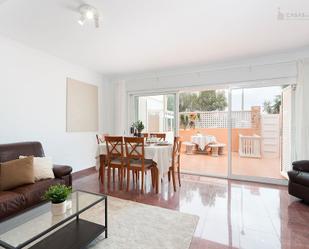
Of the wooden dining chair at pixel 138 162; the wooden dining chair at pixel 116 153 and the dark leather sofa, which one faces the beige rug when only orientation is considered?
the dark leather sofa

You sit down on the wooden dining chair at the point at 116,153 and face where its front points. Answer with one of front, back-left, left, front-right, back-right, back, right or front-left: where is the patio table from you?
front

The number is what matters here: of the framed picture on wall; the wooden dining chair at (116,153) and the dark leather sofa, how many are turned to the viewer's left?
0

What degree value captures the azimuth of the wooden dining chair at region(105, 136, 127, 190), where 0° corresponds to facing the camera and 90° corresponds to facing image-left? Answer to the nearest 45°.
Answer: approximately 225°

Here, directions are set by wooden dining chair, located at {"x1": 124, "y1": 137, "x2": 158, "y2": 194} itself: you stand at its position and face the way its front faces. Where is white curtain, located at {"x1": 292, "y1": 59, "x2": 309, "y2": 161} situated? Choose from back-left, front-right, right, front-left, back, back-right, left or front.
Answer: front-right

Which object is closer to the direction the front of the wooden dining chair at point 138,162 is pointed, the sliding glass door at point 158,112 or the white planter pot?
the sliding glass door

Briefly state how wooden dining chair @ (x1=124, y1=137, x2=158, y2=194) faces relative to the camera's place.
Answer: facing away from the viewer and to the right of the viewer

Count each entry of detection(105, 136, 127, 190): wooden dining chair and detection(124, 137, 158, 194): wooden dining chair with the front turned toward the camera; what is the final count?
0

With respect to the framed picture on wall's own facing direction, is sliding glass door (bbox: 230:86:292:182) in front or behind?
in front

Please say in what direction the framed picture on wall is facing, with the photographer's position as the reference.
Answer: facing the viewer and to the right of the viewer

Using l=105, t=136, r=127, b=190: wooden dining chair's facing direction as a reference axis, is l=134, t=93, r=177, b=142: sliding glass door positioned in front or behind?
in front

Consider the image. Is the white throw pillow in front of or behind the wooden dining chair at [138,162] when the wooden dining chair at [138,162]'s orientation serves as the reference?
behind

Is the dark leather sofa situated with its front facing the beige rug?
yes

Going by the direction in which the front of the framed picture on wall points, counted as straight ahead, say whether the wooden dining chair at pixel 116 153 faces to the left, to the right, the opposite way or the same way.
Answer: to the left

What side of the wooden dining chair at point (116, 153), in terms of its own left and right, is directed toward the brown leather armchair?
right

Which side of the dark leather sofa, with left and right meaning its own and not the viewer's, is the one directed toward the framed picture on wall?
left
